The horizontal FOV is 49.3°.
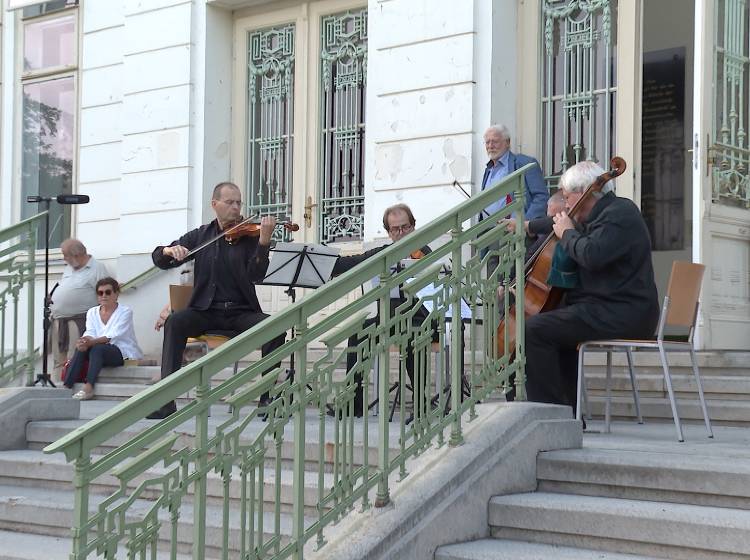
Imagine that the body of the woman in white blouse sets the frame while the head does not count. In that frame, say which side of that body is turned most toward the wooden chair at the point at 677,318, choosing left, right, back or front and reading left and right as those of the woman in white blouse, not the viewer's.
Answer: left

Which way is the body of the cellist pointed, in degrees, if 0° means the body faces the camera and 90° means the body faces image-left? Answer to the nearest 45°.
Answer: approximately 90°

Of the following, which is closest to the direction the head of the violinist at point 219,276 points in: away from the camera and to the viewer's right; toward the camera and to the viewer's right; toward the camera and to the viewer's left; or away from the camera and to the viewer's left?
toward the camera and to the viewer's right

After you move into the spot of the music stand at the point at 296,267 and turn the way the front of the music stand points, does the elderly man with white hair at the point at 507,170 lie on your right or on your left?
on your right

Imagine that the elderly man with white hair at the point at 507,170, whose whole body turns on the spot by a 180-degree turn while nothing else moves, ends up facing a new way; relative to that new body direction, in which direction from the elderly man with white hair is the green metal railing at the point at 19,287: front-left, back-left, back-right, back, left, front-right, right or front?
back-left

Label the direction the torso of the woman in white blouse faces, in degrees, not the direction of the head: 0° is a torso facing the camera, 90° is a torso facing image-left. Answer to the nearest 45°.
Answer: approximately 45°

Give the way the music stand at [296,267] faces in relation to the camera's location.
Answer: facing away from the viewer and to the left of the viewer

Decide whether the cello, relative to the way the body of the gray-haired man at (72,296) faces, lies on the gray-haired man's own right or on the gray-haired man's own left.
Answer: on the gray-haired man's own left

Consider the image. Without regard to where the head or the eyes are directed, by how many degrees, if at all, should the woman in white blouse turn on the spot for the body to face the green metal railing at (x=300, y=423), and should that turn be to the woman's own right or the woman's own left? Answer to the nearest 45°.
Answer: approximately 45° to the woman's own left

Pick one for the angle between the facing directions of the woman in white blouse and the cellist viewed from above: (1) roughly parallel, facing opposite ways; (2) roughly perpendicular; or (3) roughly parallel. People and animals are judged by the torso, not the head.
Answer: roughly perpendicular

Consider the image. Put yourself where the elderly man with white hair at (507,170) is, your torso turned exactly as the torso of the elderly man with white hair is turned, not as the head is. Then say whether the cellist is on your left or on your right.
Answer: on your left

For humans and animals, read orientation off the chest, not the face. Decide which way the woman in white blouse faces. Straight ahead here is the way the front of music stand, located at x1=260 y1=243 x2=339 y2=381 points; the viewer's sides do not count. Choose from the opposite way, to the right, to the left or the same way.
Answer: to the left

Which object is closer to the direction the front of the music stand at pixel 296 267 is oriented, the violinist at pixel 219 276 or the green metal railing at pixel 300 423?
the violinist
